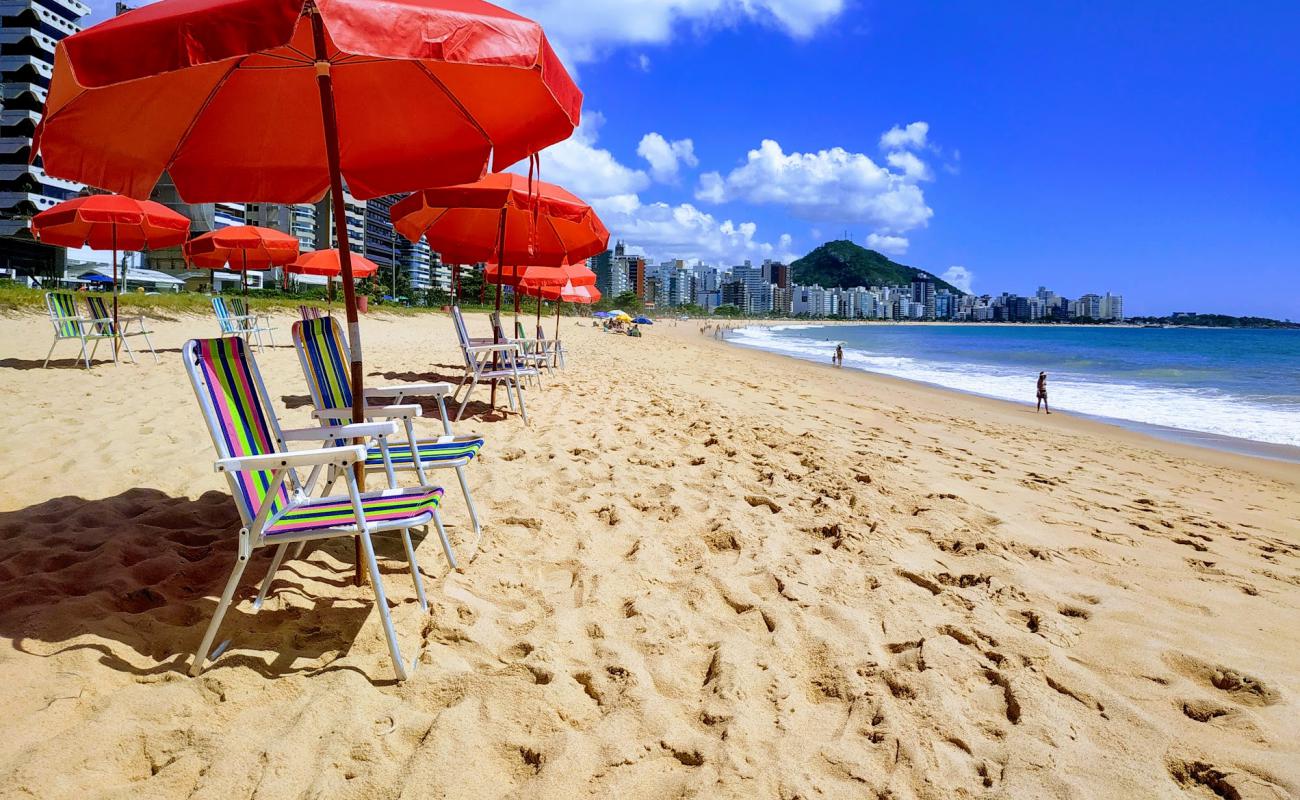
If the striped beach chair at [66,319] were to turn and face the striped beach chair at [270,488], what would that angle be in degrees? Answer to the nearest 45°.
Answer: approximately 45° to its right

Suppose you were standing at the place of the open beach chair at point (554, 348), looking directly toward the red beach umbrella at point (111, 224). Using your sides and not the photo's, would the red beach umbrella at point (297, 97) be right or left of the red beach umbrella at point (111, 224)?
left

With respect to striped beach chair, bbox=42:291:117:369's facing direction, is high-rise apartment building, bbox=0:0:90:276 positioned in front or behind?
behind

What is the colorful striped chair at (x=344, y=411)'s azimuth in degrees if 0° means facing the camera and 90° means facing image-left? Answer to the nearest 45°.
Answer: approximately 315°

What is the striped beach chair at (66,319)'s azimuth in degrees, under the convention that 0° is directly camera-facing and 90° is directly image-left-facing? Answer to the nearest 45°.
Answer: approximately 315°

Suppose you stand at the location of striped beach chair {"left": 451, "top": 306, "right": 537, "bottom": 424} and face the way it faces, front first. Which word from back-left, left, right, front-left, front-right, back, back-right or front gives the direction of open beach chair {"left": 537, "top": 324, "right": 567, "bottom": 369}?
left

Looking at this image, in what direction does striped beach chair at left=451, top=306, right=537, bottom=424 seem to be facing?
to the viewer's right

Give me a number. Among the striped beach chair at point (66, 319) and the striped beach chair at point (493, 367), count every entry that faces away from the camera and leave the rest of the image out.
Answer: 0

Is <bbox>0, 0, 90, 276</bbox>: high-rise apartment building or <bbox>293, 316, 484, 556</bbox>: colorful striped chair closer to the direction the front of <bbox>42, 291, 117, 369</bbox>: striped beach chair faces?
the colorful striped chair

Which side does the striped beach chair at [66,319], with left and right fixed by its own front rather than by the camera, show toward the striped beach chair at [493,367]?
front

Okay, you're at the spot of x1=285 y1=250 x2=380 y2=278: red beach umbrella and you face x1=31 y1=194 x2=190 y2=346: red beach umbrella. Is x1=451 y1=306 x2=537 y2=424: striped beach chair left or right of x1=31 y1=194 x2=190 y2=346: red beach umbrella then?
left

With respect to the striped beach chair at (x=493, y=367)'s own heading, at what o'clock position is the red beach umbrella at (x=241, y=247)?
The red beach umbrella is roughly at 8 o'clock from the striped beach chair.

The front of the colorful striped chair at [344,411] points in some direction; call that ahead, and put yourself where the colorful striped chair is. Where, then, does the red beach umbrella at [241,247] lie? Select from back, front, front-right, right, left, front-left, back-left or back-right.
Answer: back-left
